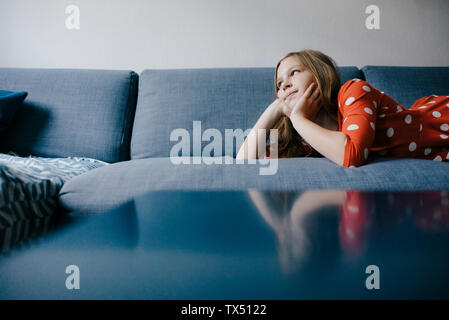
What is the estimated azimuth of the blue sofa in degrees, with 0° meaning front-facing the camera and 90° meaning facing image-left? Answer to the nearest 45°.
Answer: approximately 0°
